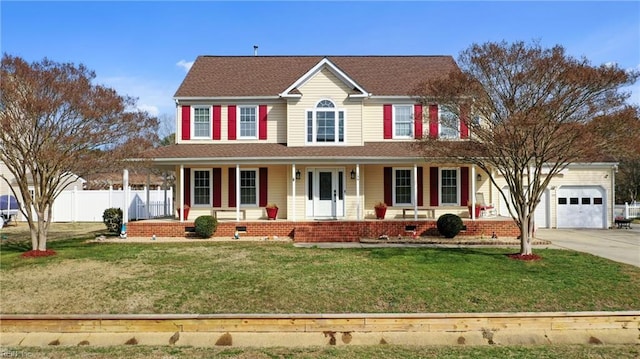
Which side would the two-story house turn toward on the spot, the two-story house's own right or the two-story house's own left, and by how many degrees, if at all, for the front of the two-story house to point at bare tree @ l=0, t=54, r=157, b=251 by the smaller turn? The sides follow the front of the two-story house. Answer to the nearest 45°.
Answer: approximately 45° to the two-story house's own right

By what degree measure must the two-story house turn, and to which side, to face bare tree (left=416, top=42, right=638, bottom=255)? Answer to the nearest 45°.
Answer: approximately 45° to its left

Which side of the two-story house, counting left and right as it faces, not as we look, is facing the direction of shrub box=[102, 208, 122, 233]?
right

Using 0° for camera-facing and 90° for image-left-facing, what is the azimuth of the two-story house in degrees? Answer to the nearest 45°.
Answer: approximately 0°

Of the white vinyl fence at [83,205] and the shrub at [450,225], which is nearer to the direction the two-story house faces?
the shrub

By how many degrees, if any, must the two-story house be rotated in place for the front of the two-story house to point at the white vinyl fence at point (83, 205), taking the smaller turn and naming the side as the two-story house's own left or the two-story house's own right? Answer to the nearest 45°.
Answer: approximately 135° to the two-story house's own right

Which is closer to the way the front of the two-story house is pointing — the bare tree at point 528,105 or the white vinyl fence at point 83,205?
the bare tree
